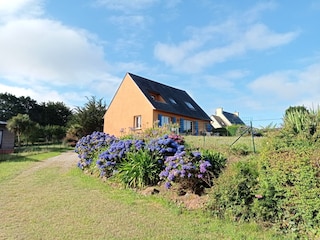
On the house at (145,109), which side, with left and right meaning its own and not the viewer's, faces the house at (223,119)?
left

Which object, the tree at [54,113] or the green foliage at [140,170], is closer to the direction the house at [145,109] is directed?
the green foliage

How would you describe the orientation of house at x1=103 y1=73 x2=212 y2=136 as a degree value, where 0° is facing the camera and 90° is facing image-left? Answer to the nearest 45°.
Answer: approximately 315°

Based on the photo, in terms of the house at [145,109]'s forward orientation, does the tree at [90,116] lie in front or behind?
behind

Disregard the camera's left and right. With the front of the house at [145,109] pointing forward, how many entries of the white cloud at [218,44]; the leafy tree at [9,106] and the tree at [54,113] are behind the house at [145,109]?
2

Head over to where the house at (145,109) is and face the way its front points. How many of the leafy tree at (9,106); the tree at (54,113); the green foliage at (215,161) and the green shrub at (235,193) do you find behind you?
2

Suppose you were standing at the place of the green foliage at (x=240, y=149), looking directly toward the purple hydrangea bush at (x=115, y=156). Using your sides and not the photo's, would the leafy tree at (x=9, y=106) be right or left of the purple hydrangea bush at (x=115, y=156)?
right

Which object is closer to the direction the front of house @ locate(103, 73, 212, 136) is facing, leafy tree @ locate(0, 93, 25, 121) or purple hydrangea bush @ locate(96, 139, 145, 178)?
the purple hydrangea bush

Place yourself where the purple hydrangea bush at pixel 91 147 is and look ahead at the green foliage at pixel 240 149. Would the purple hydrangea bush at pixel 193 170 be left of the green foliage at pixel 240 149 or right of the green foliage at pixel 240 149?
right
